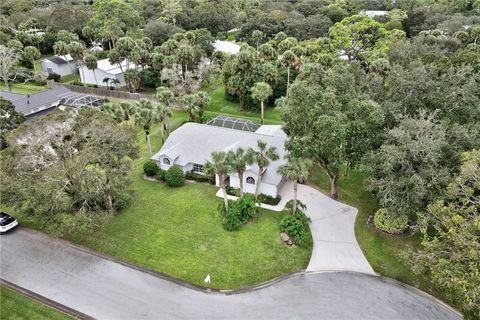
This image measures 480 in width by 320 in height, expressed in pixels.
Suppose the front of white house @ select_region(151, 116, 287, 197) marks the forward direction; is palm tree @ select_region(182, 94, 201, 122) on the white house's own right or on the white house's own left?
on the white house's own right

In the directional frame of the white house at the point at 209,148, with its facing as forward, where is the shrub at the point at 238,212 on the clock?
The shrub is roughly at 10 o'clock from the white house.

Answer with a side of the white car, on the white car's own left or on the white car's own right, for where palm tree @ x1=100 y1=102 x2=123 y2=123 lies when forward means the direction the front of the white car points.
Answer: on the white car's own left

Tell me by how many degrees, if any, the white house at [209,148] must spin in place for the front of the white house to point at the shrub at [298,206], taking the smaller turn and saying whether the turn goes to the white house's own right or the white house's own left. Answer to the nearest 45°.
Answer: approximately 90° to the white house's own left

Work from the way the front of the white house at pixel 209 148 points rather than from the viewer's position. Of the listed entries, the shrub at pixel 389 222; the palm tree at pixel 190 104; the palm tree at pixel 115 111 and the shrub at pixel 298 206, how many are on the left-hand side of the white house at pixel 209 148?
2

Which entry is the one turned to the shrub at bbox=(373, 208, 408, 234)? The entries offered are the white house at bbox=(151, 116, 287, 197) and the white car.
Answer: the white car

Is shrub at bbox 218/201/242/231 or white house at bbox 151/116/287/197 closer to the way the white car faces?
the shrub

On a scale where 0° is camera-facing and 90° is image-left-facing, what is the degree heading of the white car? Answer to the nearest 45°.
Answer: approximately 315°

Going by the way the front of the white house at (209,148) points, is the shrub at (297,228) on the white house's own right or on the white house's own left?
on the white house's own left

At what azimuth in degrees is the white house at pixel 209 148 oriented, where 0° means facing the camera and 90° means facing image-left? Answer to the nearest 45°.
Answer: approximately 45°
